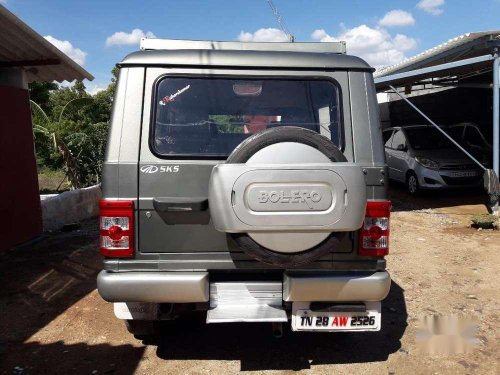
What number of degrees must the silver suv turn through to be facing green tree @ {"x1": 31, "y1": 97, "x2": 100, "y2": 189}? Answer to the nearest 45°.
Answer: approximately 45° to its left

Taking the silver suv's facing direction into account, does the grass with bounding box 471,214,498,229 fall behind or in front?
in front

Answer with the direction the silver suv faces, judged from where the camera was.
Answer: facing away from the viewer

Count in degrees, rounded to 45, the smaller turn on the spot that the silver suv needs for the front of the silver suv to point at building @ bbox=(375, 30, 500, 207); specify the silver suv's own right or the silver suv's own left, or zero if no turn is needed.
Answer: approximately 45° to the silver suv's own right

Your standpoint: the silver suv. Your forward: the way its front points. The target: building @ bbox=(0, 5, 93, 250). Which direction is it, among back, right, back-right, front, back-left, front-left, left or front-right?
front-left
